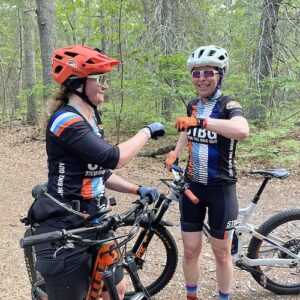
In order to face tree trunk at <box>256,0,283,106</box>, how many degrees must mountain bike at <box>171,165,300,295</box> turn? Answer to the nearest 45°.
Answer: approximately 90° to its right

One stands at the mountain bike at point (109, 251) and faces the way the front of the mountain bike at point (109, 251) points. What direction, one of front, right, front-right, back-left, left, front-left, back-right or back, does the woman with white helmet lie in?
left

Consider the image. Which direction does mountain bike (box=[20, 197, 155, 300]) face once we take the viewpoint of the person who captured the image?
facing the viewer and to the right of the viewer

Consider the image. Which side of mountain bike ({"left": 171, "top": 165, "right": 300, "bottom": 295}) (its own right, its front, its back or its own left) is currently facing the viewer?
left

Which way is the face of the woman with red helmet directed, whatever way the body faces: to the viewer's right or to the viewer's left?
to the viewer's right

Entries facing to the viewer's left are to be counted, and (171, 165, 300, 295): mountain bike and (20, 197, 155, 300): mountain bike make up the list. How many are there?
1

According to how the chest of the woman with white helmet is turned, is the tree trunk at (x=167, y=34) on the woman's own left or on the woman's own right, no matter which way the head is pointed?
on the woman's own right

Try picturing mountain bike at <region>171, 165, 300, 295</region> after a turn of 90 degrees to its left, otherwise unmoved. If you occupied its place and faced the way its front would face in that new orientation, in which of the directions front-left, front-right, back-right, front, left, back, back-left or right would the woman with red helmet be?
front-right

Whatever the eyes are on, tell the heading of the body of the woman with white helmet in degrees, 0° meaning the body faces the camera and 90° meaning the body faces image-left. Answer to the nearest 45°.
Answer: approximately 45°
